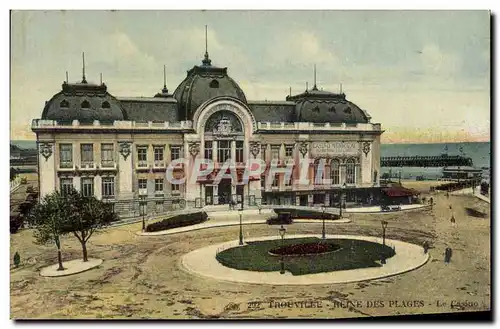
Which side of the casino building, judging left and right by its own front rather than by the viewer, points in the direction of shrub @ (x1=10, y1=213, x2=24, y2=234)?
right

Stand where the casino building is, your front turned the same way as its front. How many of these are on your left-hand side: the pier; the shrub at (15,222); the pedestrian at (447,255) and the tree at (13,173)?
2

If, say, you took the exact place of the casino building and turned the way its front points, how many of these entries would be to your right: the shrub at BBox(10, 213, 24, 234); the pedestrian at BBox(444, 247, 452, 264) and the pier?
1

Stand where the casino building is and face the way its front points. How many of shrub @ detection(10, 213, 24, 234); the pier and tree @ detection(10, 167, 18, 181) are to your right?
2

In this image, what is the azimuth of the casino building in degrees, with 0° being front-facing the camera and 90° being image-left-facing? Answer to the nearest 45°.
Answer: approximately 0°

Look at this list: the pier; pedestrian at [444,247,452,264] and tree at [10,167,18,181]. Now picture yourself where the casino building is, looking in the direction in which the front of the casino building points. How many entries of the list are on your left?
2
